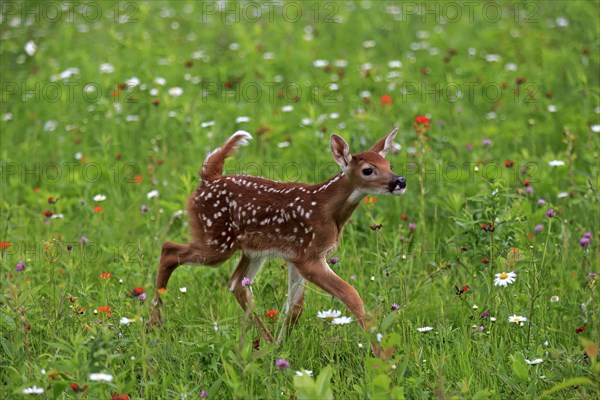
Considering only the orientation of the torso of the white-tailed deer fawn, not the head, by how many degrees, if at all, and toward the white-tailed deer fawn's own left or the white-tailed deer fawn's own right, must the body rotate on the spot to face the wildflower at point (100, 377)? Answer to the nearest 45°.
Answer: approximately 135° to the white-tailed deer fawn's own right

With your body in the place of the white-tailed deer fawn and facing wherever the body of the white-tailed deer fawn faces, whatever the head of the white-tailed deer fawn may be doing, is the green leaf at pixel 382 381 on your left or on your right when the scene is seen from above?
on your right

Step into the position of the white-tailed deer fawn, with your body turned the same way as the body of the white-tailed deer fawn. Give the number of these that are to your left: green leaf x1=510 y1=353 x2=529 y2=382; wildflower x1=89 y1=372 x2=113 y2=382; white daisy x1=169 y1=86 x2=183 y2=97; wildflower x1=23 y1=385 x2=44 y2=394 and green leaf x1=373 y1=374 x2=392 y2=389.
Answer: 1

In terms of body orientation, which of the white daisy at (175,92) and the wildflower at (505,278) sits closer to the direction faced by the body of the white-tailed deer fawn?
the wildflower

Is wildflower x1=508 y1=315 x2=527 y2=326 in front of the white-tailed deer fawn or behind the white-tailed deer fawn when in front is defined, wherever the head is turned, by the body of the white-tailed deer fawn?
in front

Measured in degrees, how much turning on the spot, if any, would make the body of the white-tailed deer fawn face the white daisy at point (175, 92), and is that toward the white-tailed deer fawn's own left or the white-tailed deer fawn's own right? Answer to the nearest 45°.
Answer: approximately 90° to the white-tailed deer fawn's own left

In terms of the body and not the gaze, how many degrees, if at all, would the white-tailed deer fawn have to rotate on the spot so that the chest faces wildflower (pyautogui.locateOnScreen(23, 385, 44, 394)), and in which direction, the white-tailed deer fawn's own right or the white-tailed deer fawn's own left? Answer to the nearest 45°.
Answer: approximately 135° to the white-tailed deer fawn's own right

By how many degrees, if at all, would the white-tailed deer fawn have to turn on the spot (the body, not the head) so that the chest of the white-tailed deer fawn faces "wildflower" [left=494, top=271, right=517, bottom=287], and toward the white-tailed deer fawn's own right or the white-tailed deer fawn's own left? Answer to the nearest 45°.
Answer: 0° — it already faces it

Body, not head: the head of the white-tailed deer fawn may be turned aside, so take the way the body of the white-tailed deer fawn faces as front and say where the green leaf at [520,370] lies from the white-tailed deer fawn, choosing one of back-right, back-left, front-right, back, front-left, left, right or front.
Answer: front-right

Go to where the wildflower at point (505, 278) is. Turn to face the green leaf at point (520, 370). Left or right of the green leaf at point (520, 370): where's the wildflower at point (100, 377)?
right

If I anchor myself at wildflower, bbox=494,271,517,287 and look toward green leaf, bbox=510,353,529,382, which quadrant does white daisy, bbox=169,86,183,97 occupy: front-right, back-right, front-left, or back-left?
back-right

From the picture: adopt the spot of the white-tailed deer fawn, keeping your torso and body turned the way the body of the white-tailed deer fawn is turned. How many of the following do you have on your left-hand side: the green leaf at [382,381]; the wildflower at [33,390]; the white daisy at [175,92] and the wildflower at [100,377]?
1

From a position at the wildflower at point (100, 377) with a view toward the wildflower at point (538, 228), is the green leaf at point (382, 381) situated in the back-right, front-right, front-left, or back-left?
front-right

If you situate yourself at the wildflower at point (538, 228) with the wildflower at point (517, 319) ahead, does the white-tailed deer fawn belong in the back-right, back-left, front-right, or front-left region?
front-right

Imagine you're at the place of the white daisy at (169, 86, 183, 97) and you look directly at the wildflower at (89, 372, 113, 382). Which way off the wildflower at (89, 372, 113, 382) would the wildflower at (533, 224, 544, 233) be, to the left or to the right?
left

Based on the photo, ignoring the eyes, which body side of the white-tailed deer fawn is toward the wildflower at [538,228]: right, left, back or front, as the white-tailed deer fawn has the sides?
front

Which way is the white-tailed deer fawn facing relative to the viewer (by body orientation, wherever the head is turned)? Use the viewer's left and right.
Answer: facing to the right of the viewer
